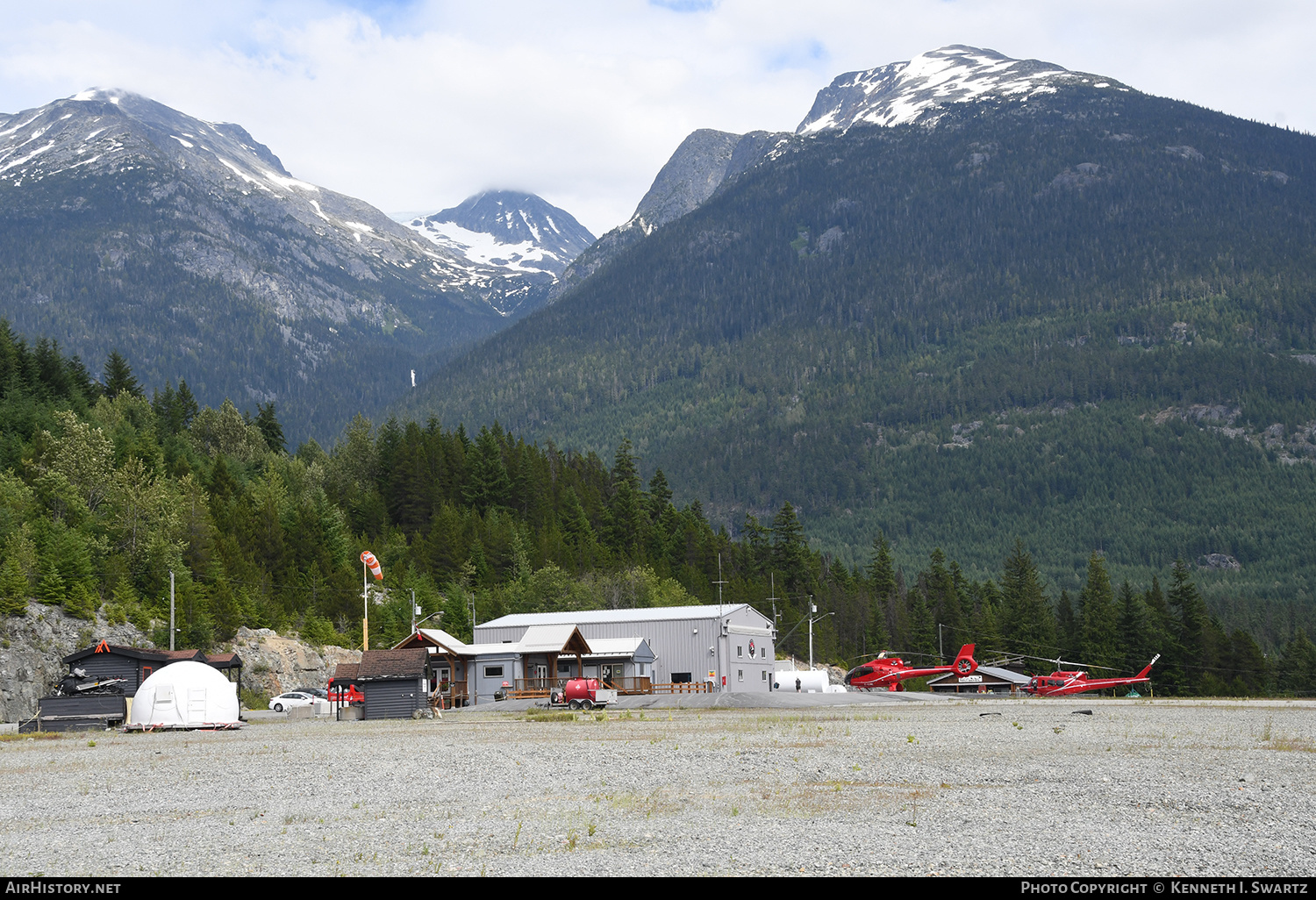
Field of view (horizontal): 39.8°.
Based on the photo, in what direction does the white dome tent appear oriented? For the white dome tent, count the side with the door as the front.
toward the camera
